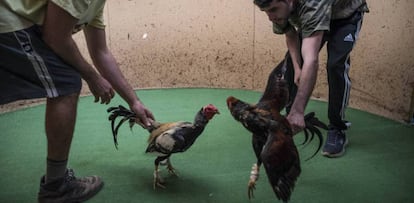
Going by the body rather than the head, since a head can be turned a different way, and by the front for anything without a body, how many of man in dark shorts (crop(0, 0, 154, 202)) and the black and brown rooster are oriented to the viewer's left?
1

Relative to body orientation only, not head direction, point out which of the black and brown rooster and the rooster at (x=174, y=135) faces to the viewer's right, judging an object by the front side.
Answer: the rooster

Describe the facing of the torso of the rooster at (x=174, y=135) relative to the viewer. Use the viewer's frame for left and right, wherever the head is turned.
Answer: facing to the right of the viewer

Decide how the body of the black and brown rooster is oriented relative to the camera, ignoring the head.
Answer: to the viewer's left

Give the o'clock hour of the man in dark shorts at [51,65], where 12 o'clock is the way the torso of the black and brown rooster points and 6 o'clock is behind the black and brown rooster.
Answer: The man in dark shorts is roughly at 12 o'clock from the black and brown rooster.

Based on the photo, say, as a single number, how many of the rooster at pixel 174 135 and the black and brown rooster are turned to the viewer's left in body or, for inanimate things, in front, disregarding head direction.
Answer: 1

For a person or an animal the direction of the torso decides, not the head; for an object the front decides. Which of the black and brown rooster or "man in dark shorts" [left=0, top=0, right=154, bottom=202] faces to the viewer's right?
the man in dark shorts

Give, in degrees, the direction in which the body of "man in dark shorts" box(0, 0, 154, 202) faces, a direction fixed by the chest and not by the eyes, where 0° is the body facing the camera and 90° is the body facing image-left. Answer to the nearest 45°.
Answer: approximately 270°

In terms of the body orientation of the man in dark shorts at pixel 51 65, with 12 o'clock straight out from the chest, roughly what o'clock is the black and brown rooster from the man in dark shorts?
The black and brown rooster is roughly at 1 o'clock from the man in dark shorts.

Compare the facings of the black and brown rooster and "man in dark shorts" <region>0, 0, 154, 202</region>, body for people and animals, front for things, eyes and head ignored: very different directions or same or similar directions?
very different directions
